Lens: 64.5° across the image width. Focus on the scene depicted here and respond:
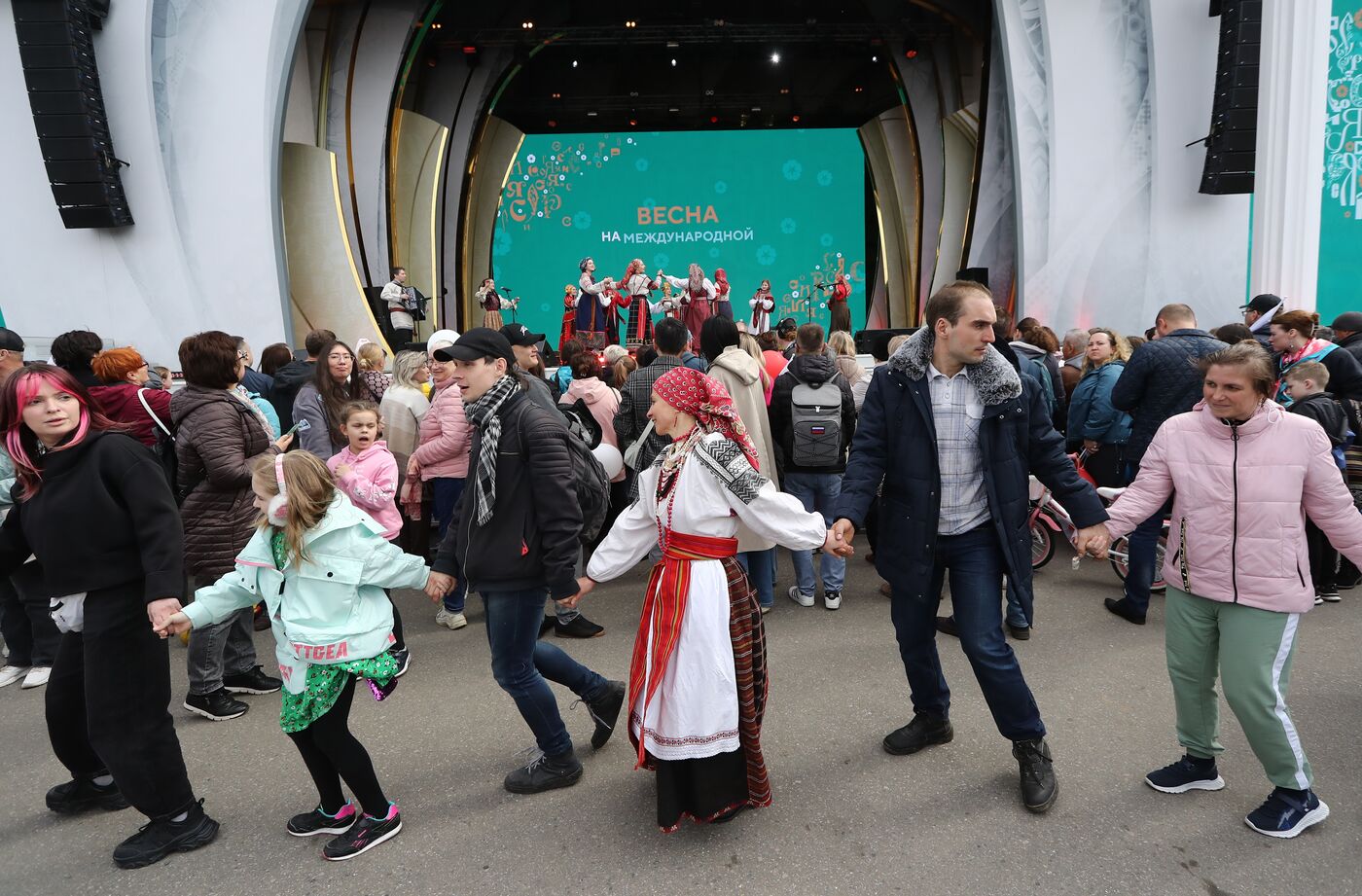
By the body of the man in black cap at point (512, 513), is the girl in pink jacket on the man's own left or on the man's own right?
on the man's own right

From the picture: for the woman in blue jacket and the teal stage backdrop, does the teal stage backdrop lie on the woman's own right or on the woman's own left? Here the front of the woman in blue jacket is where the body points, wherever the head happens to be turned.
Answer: on the woman's own right

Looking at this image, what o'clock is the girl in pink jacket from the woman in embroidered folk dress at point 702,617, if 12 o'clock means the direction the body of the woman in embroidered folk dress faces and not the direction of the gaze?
The girl in pink jacket is roughly at 3 o'clock from the woman in embroidered folk dress.

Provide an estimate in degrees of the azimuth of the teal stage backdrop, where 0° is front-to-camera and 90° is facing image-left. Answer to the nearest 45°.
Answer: approximately 0°

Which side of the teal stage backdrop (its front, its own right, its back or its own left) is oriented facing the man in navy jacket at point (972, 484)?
front
